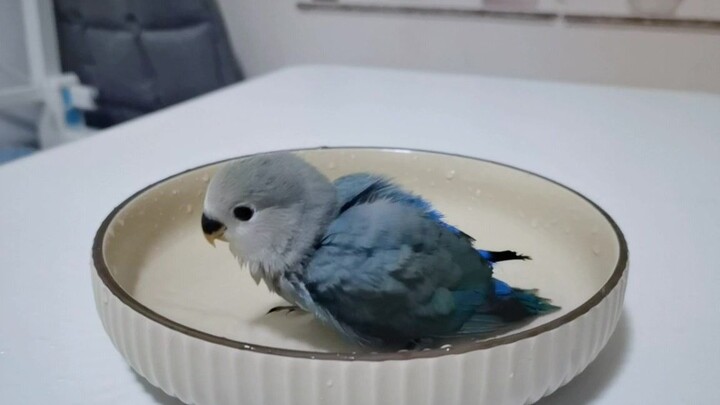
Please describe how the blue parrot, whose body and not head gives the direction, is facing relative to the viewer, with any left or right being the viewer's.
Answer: facing to the left of the viewer

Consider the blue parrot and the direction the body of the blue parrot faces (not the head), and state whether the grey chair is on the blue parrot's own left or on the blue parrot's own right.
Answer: on the blue parrot's own right
